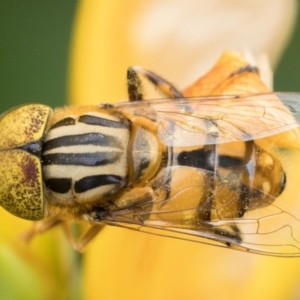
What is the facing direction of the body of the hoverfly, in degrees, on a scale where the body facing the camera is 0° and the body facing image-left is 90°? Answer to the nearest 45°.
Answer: approximately 90°
